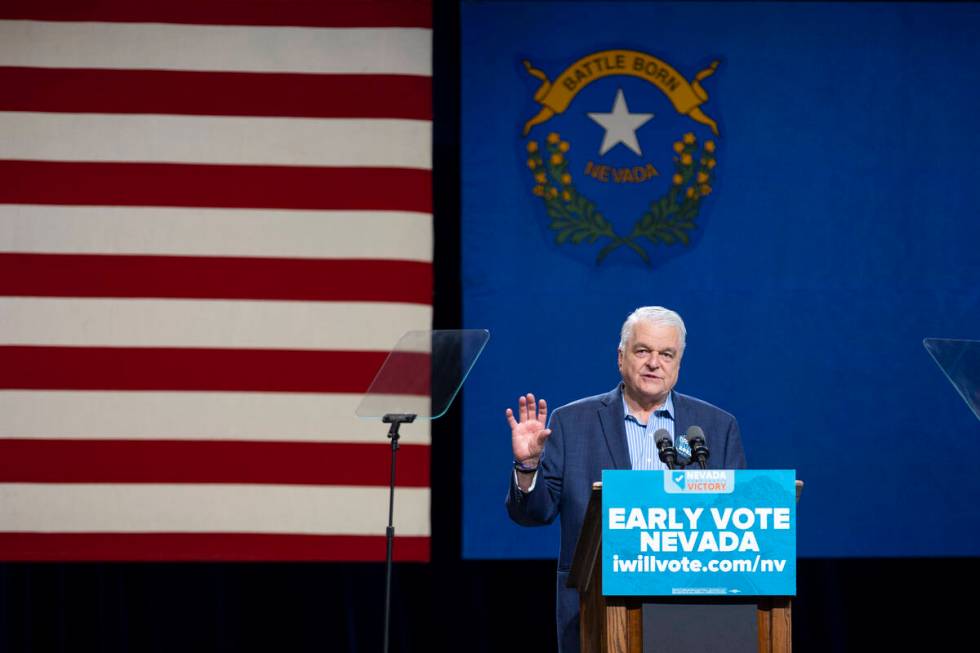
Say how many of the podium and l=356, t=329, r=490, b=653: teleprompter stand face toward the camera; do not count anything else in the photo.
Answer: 1

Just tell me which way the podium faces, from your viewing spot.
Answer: facing the viewer

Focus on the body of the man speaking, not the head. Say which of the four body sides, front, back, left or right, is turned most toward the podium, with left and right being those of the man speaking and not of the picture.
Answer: front

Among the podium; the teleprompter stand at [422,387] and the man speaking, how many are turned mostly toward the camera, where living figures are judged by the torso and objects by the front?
2

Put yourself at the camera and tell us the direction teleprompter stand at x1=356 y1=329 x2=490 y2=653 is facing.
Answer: facing away from the viewer and to the right of the viewer

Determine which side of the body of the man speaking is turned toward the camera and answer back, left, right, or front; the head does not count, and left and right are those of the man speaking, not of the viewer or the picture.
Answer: front
